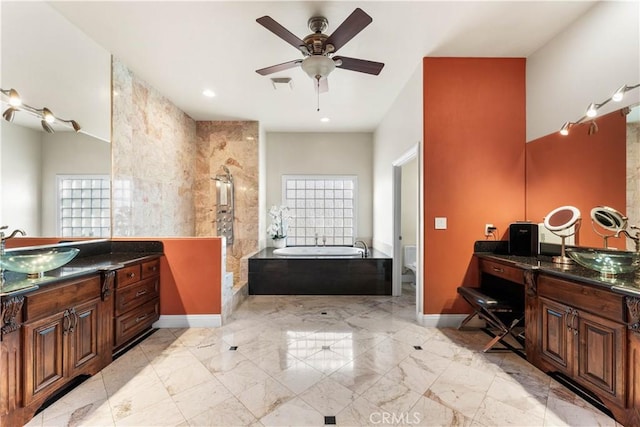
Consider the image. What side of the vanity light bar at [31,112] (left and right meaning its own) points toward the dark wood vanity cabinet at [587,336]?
front

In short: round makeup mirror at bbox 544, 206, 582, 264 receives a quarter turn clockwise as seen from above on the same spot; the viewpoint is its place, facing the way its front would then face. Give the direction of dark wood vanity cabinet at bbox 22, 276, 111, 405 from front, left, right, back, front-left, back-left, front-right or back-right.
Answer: left

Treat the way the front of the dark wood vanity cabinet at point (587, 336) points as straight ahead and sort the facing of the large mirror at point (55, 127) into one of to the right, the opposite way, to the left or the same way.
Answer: the opposite way

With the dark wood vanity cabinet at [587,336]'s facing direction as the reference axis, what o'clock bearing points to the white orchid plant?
The white orchid plant is roughly at 2 o'clock from the dark wood vanity cabinet.

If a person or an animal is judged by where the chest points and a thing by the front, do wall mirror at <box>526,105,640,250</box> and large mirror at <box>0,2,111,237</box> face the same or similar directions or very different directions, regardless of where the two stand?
very different directions

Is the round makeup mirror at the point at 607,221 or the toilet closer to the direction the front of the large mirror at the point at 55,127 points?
the round makeup mirror

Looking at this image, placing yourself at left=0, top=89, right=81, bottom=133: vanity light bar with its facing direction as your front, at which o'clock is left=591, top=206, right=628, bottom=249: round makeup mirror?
The round makeup mirror is roughly at 12 o'clock from the vanity light bar.

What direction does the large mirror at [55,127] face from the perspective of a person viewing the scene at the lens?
facing the viewer and to the right of the viewer

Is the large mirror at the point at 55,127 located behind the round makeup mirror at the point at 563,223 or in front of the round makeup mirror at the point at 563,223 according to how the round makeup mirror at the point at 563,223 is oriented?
in front

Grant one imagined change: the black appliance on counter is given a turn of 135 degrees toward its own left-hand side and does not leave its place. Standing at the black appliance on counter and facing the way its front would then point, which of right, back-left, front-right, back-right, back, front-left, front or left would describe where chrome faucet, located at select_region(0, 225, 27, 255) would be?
back
